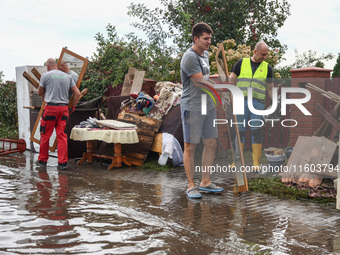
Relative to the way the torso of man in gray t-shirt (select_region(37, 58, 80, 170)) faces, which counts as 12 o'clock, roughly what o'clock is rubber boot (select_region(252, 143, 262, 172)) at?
The rubber boot is roughly at 4 o'clock from the man in gray t-shirt.

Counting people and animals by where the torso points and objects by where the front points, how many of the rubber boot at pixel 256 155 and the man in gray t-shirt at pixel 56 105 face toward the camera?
1

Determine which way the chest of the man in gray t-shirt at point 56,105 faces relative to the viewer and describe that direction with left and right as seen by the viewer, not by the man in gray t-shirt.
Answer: facing away from the viewer

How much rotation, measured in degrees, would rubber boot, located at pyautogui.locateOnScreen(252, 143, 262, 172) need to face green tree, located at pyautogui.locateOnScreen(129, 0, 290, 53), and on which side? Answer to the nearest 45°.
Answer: approximately 180°

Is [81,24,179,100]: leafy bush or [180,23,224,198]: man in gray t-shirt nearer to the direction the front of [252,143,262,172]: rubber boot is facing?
the man in gray t-shirt

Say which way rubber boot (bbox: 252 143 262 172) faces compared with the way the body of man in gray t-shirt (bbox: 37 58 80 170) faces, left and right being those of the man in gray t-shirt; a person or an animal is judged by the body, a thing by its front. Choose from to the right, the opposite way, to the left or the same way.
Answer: the opposite way

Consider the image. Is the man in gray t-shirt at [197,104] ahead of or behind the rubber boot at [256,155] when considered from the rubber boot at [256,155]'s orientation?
ahead

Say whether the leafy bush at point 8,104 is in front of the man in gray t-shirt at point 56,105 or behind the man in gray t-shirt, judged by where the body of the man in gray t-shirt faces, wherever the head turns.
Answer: in front

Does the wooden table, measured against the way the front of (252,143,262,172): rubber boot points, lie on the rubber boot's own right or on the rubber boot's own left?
on the rubber boot's own right

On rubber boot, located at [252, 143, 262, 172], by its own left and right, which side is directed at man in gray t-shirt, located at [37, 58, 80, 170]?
right

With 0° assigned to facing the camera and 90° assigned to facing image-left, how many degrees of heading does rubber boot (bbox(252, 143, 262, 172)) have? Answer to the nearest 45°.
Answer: approximately 0°

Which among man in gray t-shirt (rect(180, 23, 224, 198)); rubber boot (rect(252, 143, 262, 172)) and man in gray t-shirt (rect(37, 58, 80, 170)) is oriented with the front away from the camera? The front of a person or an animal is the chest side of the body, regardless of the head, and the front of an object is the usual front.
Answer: man in gray t-shirt (rect(37, 58, 80, 170))

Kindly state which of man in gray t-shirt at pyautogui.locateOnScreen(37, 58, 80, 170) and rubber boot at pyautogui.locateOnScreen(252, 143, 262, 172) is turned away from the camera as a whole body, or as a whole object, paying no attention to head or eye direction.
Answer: the man in gray t-shirt
